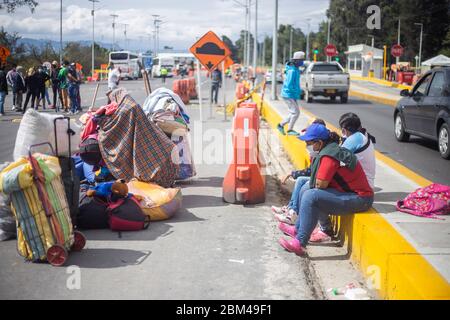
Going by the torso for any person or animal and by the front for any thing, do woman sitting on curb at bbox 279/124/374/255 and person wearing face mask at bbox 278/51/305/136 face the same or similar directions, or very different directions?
very different directions

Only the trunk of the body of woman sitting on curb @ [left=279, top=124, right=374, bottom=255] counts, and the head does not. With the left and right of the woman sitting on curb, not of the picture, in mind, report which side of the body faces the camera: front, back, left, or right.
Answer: left

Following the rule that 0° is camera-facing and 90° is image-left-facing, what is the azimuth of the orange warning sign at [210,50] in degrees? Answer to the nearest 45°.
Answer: approximately 0°

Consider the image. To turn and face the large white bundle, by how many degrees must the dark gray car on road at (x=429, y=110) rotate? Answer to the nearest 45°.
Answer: approximately 90° to its left

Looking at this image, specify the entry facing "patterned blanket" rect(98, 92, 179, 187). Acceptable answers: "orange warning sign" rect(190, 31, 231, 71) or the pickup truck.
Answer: the orange warning sign

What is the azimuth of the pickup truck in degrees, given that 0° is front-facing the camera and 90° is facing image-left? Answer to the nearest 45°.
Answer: approximately 180°

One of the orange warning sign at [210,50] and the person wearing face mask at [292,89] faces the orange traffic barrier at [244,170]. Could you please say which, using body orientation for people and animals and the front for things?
the orange warning sign

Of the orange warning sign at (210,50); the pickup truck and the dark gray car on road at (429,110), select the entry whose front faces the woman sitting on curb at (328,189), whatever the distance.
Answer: the orange warning sign

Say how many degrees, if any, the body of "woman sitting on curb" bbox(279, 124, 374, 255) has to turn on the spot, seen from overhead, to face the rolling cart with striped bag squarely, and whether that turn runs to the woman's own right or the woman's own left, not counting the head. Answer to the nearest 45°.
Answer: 0° — they already face it

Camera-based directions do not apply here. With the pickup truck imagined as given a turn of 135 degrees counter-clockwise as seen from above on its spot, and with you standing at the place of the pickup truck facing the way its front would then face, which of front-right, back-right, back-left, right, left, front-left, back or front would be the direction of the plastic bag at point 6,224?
front-left
